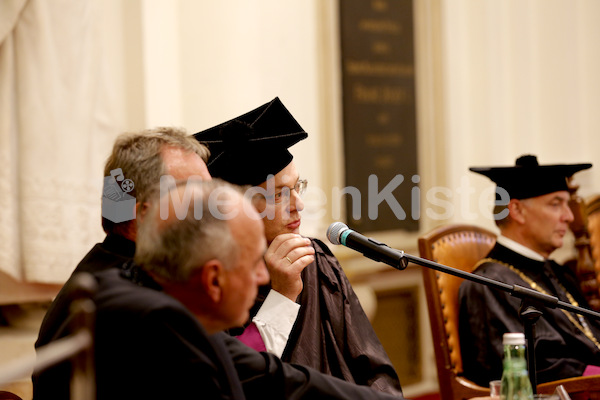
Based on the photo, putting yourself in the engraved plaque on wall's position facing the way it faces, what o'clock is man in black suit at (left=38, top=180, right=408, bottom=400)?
The man in black suit is roughly at 12 o'clock from the engraved plaque on wall.

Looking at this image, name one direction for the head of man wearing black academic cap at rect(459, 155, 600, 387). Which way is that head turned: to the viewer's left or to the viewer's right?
to the viewer's right

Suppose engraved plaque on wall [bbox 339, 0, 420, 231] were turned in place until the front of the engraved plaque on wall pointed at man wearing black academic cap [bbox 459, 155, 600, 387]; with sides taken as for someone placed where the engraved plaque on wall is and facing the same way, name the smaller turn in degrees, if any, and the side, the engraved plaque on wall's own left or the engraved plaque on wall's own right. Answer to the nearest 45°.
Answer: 0° — it already faces them

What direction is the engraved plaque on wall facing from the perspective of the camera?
toward the camera

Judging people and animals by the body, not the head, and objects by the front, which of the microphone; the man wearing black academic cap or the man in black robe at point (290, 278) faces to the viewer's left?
the microphone

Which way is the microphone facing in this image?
to the viewer's left

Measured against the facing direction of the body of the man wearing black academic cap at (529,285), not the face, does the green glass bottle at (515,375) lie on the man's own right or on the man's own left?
on the man's own right

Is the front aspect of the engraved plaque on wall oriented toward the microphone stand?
yes

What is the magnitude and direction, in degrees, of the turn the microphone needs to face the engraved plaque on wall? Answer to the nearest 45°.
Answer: approximately 90° to its right

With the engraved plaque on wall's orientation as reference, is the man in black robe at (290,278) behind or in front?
in front

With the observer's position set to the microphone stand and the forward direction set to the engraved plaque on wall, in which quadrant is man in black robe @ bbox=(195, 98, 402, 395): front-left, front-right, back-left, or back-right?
front-left

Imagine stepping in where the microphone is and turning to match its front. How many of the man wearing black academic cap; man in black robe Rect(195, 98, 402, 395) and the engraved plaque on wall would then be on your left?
0

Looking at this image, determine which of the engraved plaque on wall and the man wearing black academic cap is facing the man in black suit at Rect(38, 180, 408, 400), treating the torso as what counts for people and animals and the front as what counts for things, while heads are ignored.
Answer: the engraved plaque on wall
